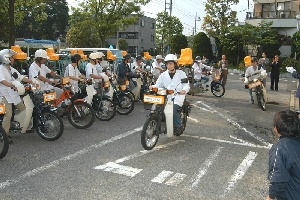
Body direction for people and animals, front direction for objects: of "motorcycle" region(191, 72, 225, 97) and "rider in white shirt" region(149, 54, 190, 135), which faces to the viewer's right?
the motorcycle

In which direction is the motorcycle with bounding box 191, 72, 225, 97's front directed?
to the viewer's right

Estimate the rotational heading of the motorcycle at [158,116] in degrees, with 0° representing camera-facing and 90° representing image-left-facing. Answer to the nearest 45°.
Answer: approximately 45°

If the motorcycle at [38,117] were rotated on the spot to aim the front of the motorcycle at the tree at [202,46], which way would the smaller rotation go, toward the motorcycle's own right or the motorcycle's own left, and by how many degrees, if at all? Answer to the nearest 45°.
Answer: approximately 90° to the motorcycle's own left

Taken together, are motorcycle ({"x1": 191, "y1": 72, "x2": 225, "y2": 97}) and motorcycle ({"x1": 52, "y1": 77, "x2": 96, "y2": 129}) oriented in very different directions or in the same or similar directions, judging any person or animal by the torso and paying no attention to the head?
same or similar directions

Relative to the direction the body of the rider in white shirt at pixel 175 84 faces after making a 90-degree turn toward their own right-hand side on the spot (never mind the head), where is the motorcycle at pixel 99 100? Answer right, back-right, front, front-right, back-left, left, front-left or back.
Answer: front

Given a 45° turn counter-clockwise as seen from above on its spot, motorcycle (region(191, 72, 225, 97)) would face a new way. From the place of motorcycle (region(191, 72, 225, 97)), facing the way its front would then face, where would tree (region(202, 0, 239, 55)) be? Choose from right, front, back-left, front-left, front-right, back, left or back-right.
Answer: front-left

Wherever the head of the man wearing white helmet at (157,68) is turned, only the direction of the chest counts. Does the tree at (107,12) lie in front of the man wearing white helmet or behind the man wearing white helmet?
behind
